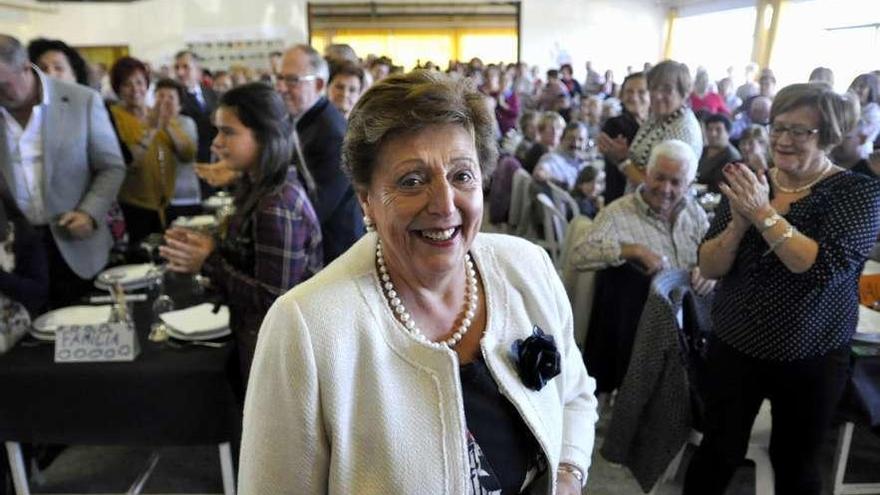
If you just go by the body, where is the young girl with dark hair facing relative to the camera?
to the viewer's left

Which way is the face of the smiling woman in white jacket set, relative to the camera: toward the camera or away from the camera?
toward the camera

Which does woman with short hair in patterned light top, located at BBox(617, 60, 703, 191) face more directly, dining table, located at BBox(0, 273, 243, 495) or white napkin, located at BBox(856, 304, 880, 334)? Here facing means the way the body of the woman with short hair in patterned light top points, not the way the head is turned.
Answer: the dining table

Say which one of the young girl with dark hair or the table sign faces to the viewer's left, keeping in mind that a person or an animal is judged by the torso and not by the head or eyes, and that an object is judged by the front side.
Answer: the young girl with dark hair

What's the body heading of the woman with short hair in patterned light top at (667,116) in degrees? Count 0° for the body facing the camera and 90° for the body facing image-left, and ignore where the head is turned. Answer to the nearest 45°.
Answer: approximately 45°

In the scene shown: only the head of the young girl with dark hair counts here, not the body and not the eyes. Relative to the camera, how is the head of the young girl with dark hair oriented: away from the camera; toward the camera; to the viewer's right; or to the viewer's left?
to the viewer's left

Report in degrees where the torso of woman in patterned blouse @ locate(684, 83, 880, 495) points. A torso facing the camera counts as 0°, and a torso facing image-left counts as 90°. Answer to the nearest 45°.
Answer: approximately 45°

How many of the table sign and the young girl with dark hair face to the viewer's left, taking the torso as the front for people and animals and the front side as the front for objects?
1

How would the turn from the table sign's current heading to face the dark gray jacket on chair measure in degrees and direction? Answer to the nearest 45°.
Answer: approximately 90° to its left

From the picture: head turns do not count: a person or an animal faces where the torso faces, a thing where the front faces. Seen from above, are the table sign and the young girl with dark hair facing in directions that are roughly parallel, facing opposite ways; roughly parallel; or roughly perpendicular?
roughly perpendicular

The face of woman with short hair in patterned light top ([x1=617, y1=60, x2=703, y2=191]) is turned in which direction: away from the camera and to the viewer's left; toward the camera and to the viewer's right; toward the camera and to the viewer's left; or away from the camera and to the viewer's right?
toward the camera and to the viewer's left

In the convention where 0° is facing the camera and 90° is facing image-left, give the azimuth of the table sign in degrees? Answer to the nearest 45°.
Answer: approximately 0°
